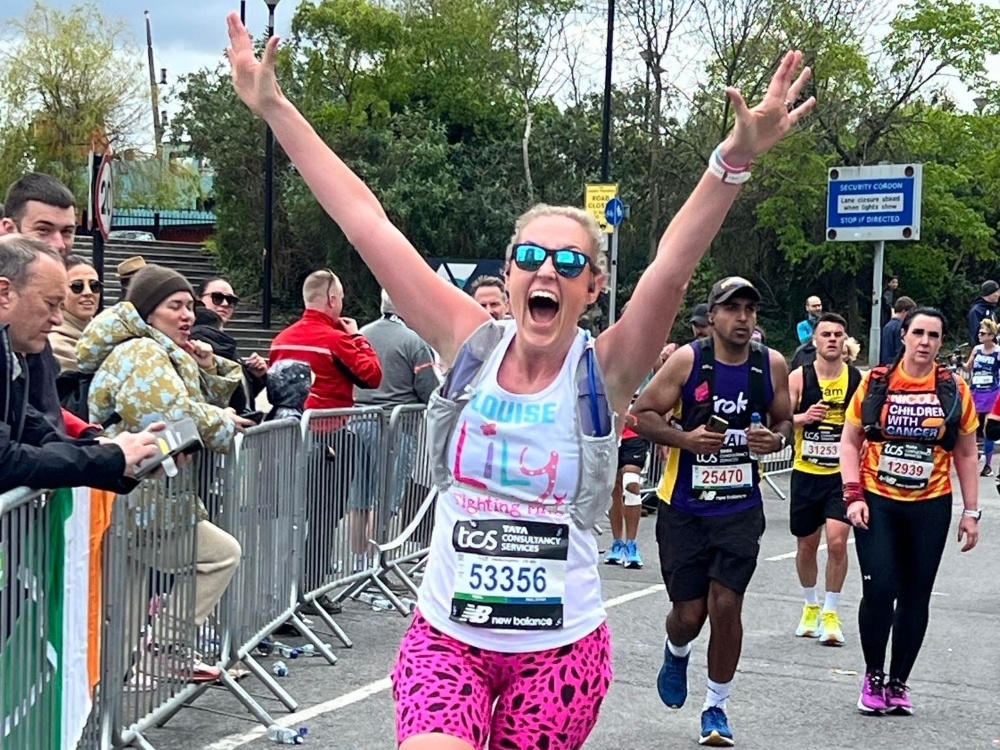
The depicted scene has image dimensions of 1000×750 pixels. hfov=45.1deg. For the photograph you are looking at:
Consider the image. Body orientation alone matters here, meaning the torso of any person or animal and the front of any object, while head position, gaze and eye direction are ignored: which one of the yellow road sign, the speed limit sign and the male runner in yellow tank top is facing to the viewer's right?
the speed limit sign

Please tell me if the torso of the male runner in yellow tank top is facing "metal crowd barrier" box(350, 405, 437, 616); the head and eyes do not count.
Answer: no

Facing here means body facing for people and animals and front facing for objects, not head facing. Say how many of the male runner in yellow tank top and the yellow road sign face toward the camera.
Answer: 2

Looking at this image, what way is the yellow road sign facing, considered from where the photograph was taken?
facing the viewer

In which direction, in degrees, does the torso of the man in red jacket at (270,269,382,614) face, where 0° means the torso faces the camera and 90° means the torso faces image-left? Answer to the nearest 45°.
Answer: approximately 225°

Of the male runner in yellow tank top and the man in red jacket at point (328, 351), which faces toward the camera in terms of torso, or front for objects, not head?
the male runner in yellow tank top

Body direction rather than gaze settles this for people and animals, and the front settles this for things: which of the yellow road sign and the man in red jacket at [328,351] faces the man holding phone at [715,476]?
the yellow road sign

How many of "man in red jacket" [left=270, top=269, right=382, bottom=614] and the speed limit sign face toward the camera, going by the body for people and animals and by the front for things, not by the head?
0

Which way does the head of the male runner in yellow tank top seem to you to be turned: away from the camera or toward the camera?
toward the camera

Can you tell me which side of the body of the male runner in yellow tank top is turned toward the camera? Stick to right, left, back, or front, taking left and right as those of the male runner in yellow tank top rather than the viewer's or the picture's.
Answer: front

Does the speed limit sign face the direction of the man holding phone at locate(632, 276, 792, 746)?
no

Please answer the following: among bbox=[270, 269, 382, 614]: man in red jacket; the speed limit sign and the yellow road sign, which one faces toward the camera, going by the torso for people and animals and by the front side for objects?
the yellow road sign

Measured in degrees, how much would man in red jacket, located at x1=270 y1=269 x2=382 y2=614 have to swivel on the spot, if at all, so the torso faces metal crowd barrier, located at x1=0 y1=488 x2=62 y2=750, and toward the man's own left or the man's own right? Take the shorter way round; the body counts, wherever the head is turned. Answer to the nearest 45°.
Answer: approximately 135° to the man's own right

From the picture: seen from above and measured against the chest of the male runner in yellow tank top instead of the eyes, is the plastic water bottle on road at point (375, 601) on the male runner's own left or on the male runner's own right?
on the male runner's own right

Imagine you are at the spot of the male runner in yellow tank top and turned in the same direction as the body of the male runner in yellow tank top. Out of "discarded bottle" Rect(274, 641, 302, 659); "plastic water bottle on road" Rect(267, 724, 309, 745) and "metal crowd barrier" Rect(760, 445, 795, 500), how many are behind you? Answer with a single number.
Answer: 1

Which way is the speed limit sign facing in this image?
to the viewer's right

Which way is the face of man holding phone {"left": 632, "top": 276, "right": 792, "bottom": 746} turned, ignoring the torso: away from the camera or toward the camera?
toward the camera

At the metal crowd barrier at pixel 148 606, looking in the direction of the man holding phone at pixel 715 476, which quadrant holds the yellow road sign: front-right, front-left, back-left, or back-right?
front-left

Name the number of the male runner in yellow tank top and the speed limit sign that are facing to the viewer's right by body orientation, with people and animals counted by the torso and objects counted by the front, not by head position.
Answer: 1
